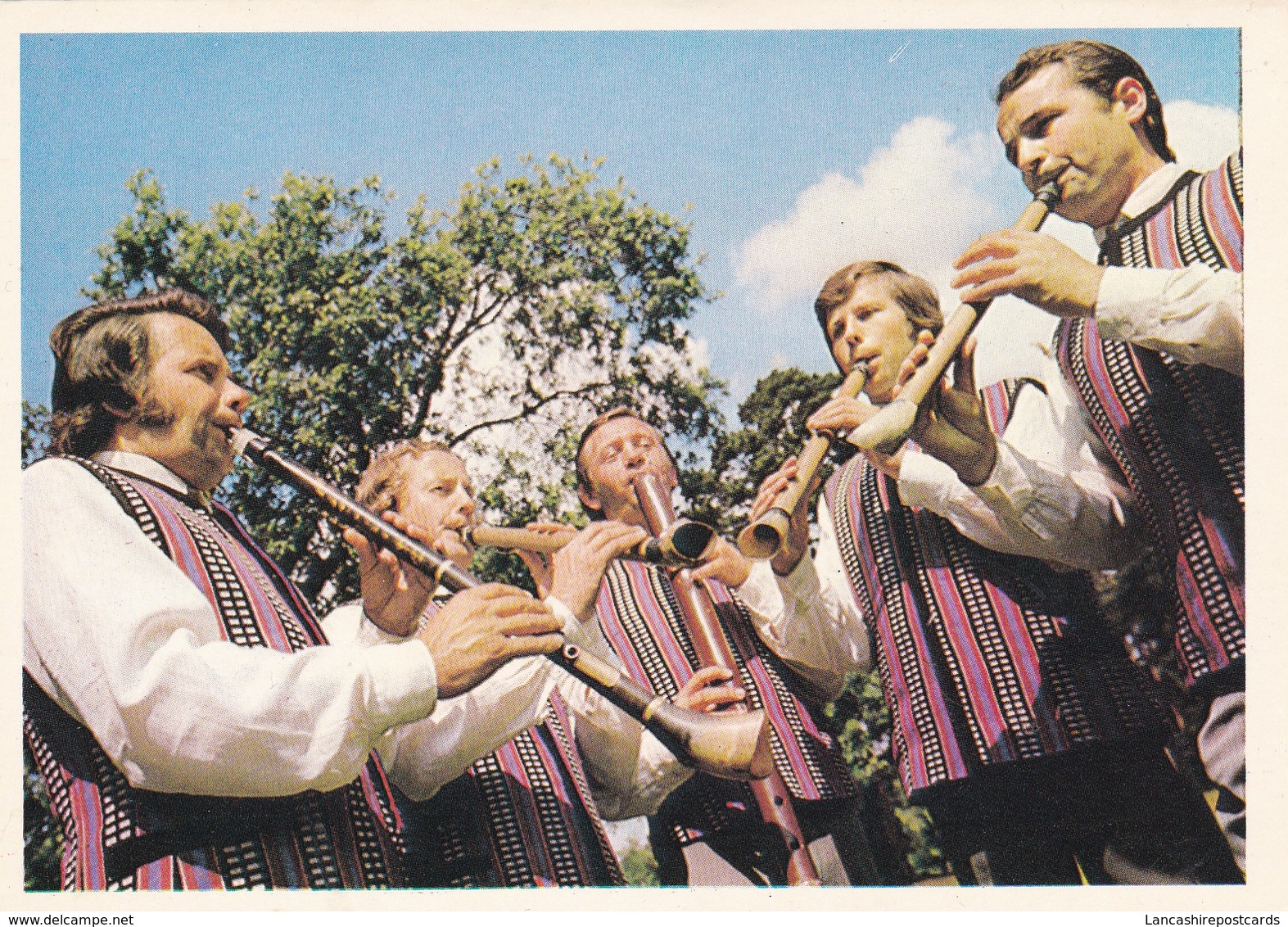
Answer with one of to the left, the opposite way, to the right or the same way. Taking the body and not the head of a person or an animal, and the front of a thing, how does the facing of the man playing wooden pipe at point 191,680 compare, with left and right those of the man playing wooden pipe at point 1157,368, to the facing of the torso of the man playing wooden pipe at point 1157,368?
the opposite way

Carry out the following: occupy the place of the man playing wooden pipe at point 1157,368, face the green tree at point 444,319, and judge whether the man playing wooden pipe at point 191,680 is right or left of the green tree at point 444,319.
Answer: left

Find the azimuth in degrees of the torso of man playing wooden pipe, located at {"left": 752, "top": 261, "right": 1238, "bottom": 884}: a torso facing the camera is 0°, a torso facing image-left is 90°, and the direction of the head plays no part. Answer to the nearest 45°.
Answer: approximately 45°

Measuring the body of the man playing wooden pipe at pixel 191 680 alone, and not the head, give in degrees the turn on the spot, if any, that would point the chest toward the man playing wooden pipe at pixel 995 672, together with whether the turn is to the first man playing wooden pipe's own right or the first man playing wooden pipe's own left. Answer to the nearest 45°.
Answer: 0° — they already face them

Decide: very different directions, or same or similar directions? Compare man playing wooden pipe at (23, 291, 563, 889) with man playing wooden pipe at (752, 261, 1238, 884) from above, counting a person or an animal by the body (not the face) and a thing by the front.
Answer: very different directions

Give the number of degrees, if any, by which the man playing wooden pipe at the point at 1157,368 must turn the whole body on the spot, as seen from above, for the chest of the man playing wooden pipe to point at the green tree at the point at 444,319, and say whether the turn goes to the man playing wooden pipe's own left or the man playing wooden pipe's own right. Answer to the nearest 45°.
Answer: approximately 45° to the man playing wooden pipe's own right

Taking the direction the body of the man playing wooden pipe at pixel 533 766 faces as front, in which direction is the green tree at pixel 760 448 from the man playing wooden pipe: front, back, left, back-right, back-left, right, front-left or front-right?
left

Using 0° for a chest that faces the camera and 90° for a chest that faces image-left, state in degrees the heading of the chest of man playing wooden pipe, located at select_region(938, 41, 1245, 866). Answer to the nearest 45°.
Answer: approximately 45°

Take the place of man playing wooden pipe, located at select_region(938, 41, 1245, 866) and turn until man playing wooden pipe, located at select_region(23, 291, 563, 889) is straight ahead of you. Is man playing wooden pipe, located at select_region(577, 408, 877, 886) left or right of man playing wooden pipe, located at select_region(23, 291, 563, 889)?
right

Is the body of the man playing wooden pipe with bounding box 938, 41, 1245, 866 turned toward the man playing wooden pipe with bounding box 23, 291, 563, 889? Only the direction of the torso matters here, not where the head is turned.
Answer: yes

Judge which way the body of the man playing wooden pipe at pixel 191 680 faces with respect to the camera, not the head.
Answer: to the viewer's right

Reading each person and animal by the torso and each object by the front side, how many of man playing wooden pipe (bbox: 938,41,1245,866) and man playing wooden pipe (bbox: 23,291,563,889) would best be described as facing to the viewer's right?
1

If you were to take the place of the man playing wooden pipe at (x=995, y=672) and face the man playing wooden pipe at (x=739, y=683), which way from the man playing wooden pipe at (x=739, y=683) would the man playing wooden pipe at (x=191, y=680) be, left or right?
left

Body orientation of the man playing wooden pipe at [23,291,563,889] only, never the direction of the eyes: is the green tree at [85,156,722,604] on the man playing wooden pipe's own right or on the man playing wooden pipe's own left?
on the man playing wooden pipe's own left
